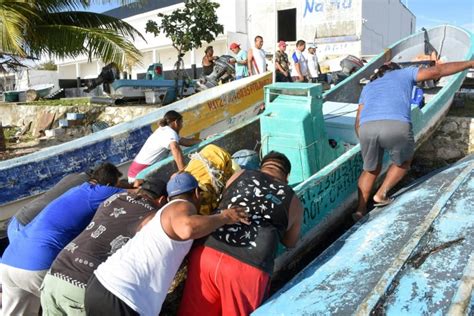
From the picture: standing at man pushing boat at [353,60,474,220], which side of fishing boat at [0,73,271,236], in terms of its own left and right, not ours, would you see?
right

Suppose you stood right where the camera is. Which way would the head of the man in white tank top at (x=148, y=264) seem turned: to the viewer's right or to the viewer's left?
to the viewer's right

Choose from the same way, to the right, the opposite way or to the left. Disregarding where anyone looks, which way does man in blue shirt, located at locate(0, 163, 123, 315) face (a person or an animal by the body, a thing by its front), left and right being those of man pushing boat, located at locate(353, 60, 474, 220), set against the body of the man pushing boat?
the same way

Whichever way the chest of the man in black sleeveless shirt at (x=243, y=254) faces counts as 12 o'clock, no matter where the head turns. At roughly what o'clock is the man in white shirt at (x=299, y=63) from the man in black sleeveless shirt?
The man in white shirt is roughly at 11 o'clock from the man in black sleeveless shirt.

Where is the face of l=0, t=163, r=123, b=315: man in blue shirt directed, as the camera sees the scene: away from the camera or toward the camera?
away from the camera

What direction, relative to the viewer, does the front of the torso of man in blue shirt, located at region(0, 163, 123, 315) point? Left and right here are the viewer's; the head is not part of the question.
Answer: facing away from the viewer and to the right of the viewer

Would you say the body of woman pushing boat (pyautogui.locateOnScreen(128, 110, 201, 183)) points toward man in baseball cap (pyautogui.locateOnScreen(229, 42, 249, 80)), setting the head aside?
no

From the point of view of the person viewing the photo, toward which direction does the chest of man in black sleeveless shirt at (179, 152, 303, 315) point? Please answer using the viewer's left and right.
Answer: facing away from the viewer and to the right of the viewer

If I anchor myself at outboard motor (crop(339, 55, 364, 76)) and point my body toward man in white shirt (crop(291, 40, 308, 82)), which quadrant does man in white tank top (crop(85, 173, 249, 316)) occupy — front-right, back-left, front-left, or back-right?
front-left

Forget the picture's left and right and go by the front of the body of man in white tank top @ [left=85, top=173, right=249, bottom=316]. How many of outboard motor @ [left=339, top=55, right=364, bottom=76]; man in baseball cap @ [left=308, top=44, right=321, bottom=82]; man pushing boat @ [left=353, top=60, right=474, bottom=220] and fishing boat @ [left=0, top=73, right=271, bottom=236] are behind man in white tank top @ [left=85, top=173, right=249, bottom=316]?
0

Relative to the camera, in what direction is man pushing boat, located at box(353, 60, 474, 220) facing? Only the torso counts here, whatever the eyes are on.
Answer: away from the camera

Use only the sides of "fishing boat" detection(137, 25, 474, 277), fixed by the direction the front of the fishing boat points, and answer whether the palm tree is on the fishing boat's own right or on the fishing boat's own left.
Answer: on the fishing boat's own left

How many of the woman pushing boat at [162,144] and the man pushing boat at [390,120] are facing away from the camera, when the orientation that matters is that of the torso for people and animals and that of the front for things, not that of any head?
1

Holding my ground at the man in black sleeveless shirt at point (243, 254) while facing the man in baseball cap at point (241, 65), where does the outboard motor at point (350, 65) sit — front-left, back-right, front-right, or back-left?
front-right

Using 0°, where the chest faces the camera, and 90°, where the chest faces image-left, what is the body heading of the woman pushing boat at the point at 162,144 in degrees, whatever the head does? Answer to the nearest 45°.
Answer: approximately 270°

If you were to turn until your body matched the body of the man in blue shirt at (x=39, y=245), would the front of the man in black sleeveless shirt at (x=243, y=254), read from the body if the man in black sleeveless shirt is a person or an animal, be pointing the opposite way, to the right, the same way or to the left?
the same way

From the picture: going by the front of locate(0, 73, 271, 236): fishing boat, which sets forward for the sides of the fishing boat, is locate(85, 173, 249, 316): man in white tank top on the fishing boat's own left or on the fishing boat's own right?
on the fishing boat's own right

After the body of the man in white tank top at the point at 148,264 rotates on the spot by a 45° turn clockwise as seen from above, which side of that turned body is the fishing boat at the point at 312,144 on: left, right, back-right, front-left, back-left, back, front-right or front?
front-left
